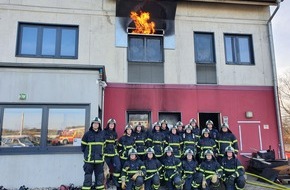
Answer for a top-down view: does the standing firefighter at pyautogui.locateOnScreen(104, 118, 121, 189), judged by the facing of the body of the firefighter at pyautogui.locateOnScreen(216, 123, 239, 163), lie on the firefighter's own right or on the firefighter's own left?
on the firefighter's own right

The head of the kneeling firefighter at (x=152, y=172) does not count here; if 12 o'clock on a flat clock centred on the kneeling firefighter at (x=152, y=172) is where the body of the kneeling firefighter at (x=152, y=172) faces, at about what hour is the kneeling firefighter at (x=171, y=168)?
the kneeling firefighter at (x=171, y=168) is roughly at 8 o'clock from the kneeling firefighter at (x=152, y=172).

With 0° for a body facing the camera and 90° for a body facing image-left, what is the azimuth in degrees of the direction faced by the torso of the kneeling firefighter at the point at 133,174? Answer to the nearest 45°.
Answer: approximately 0°

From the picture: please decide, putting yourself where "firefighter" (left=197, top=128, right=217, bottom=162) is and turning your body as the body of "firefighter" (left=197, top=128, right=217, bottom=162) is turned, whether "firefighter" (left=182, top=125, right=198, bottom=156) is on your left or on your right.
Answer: on your right
